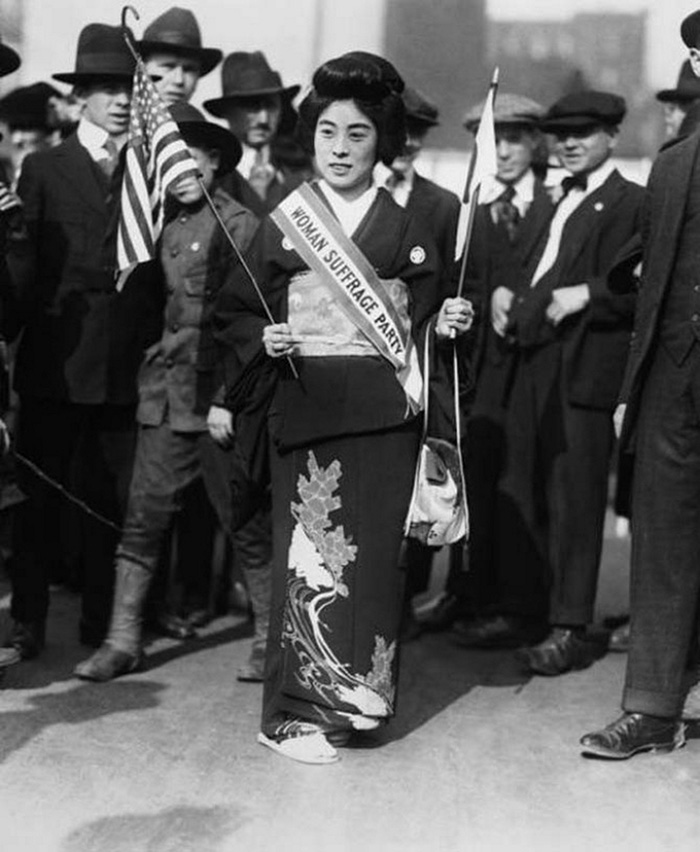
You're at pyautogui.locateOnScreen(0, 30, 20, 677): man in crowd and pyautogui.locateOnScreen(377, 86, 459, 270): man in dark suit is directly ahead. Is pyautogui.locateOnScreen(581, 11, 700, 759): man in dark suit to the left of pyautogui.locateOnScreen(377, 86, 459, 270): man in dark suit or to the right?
right

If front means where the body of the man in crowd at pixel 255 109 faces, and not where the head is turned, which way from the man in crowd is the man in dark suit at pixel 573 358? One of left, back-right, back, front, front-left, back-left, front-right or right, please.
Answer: front-left

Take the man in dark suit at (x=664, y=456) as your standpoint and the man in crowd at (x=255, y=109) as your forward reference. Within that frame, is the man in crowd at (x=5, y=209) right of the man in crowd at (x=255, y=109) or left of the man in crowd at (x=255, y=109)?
left

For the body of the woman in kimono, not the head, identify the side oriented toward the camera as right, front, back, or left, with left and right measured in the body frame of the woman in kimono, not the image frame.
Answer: front

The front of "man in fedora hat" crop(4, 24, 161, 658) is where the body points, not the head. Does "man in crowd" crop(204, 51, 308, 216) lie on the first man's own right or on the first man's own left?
on the first man's own left

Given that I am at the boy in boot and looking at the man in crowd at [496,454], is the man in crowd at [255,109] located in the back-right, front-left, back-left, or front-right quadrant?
front-left

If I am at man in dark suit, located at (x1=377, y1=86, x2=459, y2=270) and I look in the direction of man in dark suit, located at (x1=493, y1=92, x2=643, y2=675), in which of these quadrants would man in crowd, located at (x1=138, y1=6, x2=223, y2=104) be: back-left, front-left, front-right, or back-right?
back-right

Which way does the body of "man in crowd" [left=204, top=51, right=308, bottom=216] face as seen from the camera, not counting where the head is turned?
toward the camera

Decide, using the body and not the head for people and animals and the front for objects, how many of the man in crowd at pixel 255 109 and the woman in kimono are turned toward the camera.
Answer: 2

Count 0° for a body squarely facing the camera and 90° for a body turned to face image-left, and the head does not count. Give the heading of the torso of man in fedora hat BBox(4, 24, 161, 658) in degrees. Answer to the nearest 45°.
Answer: approximately 315°

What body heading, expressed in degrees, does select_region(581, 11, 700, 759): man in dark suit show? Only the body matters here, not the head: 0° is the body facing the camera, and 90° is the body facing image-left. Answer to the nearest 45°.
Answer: approximately 45°

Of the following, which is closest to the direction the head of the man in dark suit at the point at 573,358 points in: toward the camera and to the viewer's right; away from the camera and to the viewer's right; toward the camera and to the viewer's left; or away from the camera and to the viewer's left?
toward the camera and to the viewer's left

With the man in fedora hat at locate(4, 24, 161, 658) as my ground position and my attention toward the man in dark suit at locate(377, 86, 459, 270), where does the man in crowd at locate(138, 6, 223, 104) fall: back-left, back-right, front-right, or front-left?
front-left

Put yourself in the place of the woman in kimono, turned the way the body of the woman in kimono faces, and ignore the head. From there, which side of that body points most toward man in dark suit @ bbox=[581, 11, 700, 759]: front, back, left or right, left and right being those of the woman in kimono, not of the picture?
left

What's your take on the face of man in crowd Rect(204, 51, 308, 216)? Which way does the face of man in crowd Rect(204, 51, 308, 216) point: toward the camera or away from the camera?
toward the camera
